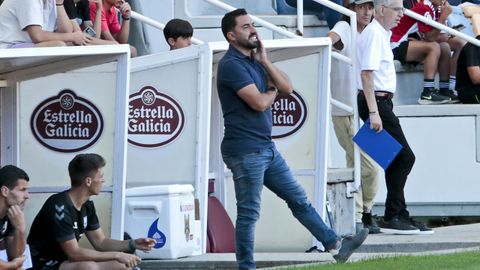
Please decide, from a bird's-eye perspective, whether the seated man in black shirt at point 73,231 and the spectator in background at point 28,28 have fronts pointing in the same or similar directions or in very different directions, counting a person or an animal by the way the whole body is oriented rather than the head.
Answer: same or similar directions

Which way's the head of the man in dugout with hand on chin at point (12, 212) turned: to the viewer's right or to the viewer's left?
to the viewer's right

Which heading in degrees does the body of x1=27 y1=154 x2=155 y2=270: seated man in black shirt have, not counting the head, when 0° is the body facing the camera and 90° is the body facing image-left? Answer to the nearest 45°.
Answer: approximately 270°

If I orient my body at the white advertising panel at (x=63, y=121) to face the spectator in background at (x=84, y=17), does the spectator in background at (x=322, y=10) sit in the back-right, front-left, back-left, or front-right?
front-right

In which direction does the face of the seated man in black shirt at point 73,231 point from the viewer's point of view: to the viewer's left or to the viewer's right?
to the viewer's right

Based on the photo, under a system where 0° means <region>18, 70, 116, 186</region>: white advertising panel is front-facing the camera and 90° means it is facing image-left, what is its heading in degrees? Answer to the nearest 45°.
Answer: approximately 0°
